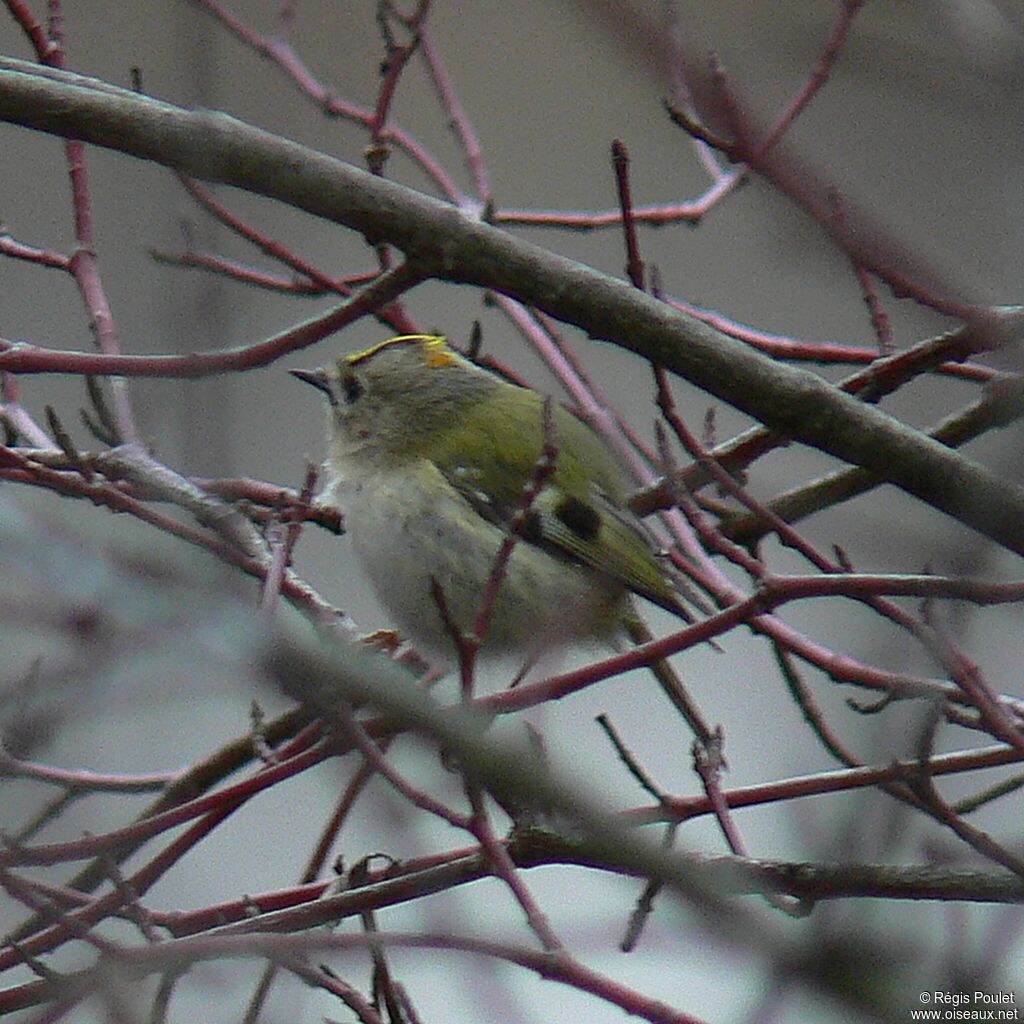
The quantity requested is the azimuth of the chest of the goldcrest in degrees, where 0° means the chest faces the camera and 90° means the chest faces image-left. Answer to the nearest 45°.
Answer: approximately 90°
